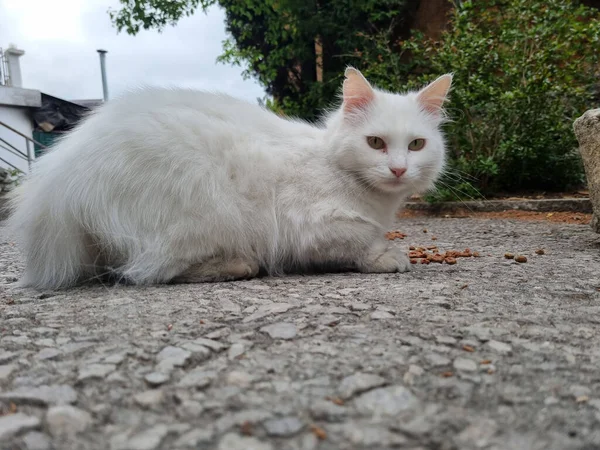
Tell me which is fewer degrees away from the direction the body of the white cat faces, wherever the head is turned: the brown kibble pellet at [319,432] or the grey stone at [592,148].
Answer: the grey stone

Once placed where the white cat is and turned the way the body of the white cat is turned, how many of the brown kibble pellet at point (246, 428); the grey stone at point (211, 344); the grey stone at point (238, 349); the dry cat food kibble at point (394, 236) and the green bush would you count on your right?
3

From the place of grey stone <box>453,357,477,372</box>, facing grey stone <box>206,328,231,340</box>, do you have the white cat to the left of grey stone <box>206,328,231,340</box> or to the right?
right

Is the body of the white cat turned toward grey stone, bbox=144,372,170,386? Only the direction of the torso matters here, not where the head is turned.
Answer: no

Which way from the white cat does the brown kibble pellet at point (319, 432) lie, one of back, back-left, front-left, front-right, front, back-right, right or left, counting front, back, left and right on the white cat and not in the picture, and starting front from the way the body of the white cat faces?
right

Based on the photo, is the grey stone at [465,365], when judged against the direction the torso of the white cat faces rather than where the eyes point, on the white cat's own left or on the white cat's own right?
on the white cat's own right

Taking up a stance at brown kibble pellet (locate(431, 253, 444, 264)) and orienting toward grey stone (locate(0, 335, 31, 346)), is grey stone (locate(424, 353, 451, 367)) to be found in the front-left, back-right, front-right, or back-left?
front-left

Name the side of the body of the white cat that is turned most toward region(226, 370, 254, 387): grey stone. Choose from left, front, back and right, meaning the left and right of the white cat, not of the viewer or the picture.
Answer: right

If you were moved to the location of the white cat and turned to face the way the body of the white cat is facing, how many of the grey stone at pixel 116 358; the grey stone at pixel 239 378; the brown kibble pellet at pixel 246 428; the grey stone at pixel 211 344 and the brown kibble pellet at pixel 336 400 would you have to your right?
5

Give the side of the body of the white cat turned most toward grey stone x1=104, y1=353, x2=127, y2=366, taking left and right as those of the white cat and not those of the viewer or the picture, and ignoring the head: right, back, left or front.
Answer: right

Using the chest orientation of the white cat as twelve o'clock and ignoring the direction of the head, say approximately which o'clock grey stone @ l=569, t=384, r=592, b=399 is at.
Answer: The grey stone is roughly at 2 o'clock from the white cat.

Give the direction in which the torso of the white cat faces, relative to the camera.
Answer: to the viewer's right

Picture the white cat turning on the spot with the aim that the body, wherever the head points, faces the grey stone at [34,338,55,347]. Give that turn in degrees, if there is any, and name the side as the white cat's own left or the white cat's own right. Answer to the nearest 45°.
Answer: approximately 135° to the white cat's own right

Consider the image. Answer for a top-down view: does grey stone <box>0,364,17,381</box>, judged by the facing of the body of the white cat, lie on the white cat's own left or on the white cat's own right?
on the white cat's own right

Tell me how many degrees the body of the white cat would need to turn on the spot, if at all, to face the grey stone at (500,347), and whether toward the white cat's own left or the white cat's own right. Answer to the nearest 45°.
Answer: approximately 45° to the white cat's own right

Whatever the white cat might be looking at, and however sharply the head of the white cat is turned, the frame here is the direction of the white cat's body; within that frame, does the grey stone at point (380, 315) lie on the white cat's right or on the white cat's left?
on the white cat's right
